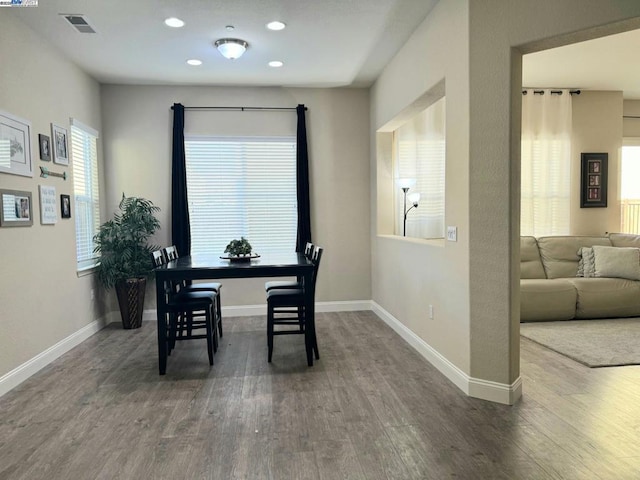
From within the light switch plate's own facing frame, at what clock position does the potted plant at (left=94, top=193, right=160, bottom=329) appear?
The potted plant is roughly at 2 o'clock from the light switch plate.

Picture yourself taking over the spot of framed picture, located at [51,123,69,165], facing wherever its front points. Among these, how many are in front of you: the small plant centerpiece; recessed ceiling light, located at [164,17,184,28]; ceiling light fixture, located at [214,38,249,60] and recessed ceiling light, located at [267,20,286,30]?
4

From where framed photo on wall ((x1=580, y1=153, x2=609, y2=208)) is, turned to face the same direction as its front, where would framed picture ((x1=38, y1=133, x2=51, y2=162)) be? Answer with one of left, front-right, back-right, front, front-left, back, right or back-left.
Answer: front-right

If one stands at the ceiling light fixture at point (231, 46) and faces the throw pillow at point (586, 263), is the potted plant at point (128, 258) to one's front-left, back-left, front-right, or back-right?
back-left

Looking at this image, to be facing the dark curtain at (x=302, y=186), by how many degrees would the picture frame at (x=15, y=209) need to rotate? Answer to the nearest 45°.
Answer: approximately 45° to its left

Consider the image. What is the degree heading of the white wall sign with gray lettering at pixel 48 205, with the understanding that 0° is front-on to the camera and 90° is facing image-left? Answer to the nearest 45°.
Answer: approximately 315°

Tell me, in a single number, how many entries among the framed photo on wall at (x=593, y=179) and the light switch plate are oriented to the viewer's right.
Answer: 0

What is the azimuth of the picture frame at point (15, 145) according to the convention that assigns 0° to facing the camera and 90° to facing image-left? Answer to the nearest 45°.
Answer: approximately 315°

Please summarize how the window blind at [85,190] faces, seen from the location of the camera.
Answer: facing the viewer and to the right of the viewer

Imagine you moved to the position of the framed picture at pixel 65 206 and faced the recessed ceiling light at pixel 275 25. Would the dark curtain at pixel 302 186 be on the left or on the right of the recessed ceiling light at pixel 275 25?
left

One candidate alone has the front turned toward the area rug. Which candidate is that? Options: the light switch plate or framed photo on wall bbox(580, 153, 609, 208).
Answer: the framed photo on wall

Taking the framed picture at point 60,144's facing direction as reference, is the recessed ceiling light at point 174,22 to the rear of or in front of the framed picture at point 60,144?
in front

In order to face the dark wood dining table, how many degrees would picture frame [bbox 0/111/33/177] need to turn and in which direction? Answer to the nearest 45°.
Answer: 0° — it already faces it

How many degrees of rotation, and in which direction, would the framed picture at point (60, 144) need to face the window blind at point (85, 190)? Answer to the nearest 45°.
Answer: approximately 135° to its left
